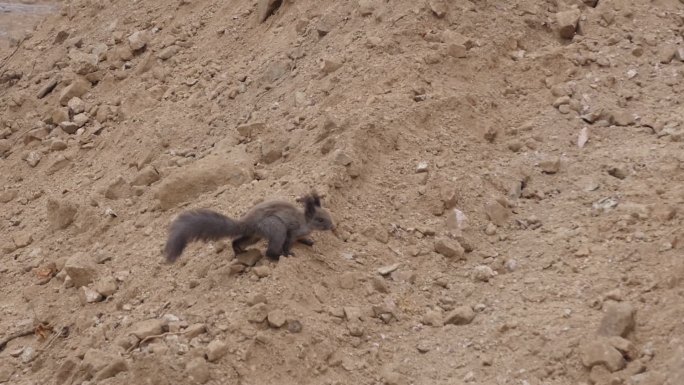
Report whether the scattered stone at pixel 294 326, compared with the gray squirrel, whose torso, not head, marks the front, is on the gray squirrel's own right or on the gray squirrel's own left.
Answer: on the gray squirrel's own right

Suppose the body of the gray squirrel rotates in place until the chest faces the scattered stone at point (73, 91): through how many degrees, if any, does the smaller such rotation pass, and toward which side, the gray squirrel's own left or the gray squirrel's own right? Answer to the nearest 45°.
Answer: approximately 90° to the gray squirrel's own left

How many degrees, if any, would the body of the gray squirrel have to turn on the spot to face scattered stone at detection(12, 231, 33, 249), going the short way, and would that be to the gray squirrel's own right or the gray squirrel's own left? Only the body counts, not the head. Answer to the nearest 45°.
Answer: approximately 135° to the gray squirrel's own left

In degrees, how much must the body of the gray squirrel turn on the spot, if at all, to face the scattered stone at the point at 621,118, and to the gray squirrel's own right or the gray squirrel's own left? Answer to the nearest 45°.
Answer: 0° — it already faces it

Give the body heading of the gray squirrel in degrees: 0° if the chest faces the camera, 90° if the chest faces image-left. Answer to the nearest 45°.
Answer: approximately 270°

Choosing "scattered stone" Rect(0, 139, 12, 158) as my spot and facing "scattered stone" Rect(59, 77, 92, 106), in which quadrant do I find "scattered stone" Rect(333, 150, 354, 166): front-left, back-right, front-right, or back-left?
front-right

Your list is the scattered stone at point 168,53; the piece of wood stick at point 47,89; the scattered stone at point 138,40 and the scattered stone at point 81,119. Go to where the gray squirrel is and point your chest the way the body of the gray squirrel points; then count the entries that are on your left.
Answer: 4

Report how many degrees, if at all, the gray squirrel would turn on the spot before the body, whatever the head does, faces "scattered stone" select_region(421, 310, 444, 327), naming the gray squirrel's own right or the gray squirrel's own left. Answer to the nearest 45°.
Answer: approximately 45° to the gray squirrel's own right

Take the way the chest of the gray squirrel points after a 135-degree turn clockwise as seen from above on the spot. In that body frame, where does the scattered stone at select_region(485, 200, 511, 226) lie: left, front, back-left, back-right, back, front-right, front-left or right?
back-left

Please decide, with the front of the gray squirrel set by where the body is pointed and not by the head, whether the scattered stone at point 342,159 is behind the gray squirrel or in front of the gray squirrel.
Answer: in front

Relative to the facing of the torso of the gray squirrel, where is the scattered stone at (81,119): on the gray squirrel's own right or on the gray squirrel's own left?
on the gray squirrel's own left

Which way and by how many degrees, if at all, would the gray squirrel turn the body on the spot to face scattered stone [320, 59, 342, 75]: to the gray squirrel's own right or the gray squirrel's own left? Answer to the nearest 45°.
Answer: approximately 45° to the gray squirrel's own left

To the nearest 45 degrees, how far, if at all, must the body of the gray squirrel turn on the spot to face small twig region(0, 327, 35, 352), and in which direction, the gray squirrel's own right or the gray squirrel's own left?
approximately 180°

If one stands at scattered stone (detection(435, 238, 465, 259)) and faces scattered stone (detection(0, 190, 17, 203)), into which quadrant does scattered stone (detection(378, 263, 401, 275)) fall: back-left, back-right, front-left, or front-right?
front-left

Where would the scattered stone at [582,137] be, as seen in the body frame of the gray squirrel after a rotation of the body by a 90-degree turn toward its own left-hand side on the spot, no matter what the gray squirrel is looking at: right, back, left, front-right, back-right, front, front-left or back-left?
right

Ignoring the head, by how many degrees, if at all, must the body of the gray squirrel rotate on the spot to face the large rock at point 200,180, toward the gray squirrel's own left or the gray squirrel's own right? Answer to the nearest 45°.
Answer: approximately 90° to the gray squirrel's own left
